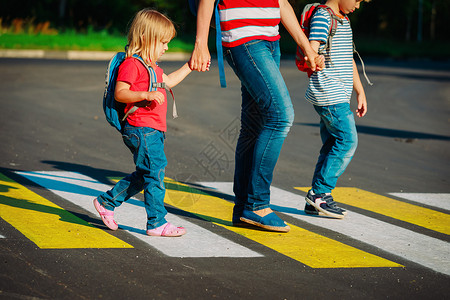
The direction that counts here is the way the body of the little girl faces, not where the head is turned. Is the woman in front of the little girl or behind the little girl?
in front

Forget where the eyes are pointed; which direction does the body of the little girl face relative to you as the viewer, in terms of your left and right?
facing to the right of the viewer

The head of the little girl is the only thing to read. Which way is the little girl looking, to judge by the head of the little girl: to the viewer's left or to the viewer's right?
to the viewer's right

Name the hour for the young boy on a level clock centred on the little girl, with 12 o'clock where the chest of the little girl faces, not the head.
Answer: The young boy is roughly at 11 o'clock from the little girl.
